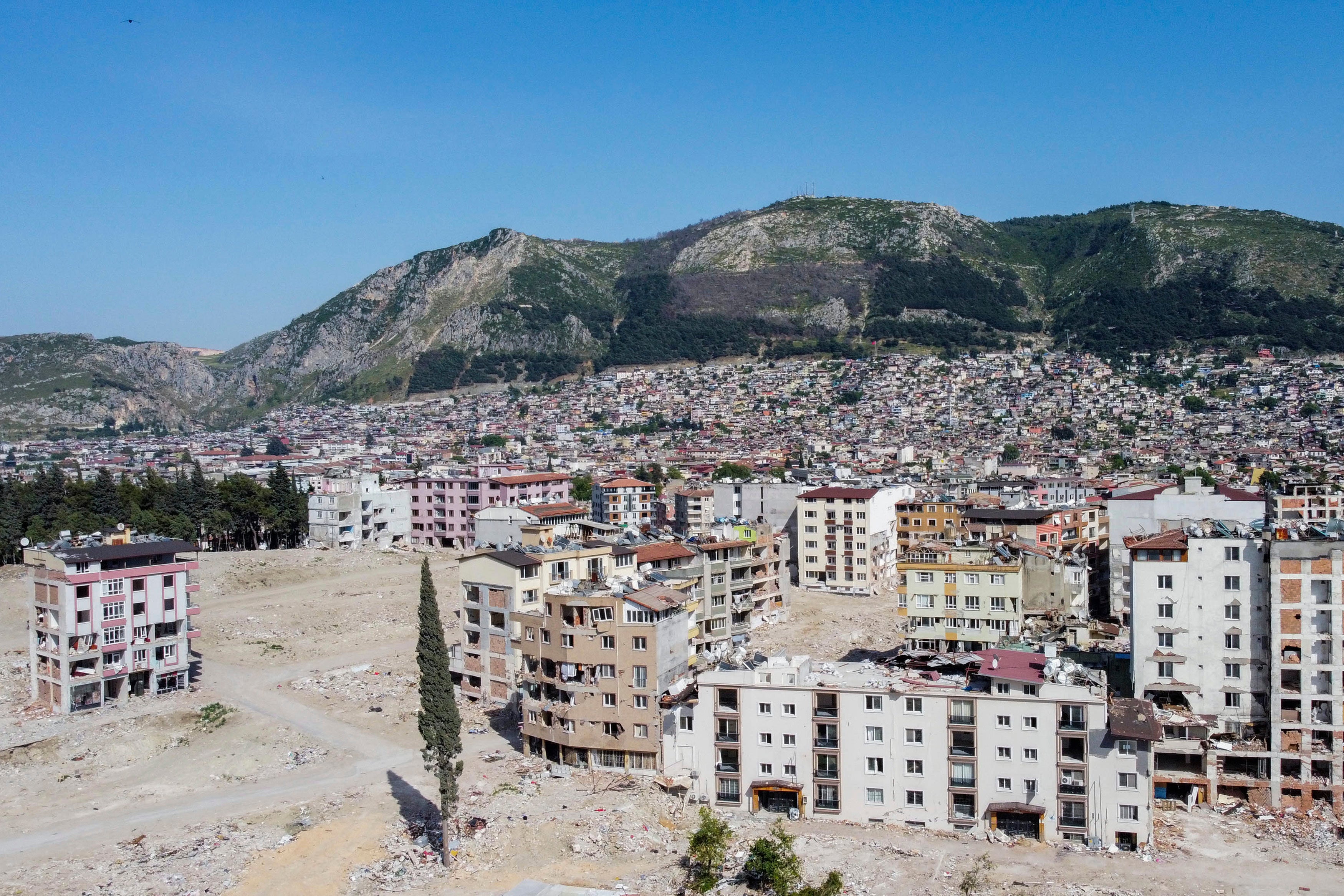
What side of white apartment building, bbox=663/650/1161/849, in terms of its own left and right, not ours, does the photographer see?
front

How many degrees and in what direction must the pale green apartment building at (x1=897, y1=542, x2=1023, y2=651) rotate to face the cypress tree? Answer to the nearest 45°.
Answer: approximately 45° to its right

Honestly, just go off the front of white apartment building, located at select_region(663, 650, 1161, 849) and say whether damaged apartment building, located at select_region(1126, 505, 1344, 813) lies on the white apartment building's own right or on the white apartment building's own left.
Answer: on the white apartment building's own left

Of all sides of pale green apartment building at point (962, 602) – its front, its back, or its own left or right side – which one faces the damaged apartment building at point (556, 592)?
right

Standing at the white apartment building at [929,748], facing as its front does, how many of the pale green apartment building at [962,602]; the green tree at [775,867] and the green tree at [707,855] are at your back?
1

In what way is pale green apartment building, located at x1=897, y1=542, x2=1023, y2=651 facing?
toward the camera

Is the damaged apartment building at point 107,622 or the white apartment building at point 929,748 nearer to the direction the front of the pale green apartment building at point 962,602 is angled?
the white apartment building

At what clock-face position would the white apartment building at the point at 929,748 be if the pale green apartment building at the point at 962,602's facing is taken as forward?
The white apartment building is roughly at 12 o'clock from the pale green apartment building.

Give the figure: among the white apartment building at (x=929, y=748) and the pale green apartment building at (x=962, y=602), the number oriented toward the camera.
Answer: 2

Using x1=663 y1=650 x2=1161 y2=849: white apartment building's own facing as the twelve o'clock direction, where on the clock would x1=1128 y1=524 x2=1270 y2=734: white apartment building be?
x1=1128 y1=524 x2=1270 y2=734: white apartment building is roughly at 8 o'clock from x1=663 y1=650 x2=1161 y2=849: white apartment building.

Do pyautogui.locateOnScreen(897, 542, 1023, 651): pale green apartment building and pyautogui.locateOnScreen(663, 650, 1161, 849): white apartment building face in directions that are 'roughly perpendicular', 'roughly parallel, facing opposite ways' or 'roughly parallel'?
roughly parallel

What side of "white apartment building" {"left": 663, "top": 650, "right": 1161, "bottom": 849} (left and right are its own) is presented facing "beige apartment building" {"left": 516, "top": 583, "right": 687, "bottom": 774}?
right

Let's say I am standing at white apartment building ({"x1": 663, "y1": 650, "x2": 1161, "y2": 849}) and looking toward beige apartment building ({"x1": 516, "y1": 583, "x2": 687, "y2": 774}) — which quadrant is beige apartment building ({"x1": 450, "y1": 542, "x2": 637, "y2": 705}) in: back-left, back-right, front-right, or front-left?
front-right
